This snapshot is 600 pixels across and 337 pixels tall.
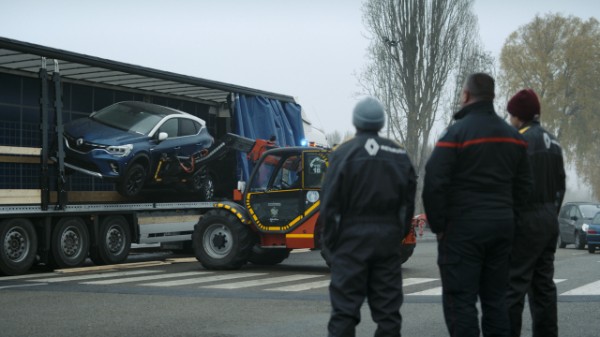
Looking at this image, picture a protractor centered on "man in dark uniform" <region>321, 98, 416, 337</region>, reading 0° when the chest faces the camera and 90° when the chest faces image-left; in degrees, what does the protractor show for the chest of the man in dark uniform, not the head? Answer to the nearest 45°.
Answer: approximately 180°

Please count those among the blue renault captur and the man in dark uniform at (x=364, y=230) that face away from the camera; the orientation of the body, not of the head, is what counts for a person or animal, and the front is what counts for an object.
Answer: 1

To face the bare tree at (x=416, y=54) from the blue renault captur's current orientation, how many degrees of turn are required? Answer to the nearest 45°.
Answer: approximately 180°

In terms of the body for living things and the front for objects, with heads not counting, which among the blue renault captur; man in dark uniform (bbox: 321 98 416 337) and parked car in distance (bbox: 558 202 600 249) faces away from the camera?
the man in dark uniform

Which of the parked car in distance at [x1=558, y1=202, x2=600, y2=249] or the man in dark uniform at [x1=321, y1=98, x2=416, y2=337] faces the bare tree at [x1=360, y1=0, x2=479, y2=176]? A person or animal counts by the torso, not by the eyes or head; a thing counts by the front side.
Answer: the man in dark uniform

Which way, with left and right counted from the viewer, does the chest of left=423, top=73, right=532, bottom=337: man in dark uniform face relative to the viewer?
facing away from the viewer and to the left of the viewer

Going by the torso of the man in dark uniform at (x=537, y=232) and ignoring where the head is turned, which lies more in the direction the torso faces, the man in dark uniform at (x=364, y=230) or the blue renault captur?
the blue renault captur

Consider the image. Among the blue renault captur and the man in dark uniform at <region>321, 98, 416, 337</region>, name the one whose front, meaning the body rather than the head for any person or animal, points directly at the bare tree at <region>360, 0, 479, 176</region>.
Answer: the man in dark uniform

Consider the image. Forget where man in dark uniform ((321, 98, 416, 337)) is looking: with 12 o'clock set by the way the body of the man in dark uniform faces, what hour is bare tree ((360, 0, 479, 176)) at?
The bare tree is roughly at 12 o'clock from the man in dark uniform.

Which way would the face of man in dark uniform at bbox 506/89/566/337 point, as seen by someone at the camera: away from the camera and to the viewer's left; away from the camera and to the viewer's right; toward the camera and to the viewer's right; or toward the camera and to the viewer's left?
away from the camera and to the viewer's left

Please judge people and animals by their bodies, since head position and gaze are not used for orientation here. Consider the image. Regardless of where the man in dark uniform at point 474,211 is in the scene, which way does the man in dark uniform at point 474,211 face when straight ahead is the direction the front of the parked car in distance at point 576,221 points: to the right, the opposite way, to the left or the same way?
the opposite way

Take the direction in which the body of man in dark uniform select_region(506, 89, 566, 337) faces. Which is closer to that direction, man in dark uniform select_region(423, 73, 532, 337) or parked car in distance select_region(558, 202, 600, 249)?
the parked car in distance

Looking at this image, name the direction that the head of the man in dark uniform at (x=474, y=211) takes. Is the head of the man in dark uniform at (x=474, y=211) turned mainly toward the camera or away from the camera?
away from the camera

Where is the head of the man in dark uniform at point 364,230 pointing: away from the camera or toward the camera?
away from the camera

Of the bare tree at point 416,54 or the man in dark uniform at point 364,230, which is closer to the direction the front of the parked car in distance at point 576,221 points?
the man in dark uniform

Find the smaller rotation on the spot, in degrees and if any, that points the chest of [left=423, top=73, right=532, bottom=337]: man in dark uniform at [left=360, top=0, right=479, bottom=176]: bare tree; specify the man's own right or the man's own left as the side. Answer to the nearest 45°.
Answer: approximately 45° to the man's own right
